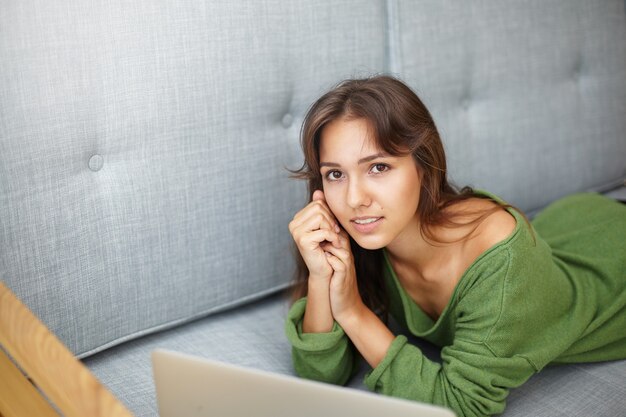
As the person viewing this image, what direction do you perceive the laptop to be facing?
facing away from the viewer and to the right of the viewer
